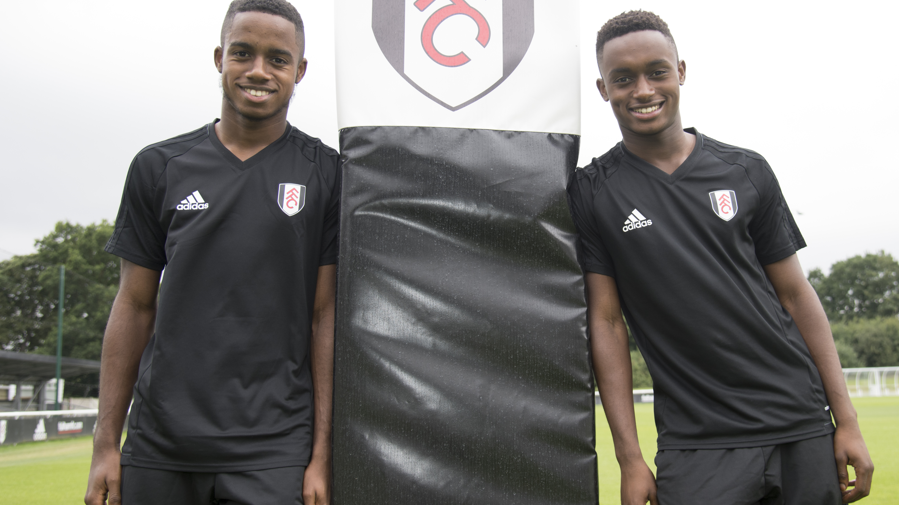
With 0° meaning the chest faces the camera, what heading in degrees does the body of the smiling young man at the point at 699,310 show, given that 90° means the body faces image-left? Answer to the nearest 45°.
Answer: approximately 0°

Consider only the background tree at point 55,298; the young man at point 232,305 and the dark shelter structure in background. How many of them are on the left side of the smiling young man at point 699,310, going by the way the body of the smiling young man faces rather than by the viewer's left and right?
0

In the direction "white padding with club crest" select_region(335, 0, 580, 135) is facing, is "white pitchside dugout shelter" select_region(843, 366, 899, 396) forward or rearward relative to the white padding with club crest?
rearward

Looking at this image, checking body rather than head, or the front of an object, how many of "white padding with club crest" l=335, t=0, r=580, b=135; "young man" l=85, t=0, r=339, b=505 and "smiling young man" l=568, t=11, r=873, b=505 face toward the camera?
3

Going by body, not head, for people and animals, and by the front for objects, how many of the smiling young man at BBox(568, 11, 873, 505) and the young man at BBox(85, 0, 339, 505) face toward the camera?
2

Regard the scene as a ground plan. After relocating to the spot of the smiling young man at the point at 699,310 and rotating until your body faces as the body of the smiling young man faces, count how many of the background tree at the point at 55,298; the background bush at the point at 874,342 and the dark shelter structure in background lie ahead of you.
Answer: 0

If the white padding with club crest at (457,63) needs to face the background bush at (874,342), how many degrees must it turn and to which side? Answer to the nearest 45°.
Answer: approximately 135° to its left

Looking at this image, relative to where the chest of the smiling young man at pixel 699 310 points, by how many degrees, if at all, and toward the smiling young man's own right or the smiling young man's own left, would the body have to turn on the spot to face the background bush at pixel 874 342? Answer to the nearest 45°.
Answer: approximately 180°

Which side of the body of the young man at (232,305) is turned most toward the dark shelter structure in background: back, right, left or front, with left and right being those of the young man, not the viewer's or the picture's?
back

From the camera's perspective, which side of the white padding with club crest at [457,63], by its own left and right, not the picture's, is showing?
front

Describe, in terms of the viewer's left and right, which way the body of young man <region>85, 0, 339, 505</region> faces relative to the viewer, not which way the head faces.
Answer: facing the viewer

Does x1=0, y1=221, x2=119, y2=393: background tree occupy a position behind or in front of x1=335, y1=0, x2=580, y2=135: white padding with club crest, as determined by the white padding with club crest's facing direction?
behind

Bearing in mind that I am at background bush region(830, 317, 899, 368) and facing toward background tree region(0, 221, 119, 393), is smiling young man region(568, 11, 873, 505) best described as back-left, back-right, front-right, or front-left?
front-left

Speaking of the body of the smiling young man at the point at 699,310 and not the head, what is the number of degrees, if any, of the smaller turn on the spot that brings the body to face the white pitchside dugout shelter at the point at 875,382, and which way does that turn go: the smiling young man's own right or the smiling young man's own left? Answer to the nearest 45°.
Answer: approximately 180°

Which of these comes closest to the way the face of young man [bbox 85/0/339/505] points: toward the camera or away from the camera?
toward the camera

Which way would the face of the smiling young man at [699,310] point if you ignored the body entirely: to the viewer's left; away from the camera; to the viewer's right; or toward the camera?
toward the camera

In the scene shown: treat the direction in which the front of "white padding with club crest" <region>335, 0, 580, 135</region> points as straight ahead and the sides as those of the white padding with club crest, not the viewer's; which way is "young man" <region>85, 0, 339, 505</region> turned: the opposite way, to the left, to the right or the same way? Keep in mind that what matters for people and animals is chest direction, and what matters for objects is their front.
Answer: the same way

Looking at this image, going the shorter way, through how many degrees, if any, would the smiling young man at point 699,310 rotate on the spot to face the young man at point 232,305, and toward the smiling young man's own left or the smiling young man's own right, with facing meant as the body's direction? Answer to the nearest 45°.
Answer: approximately 45° to the smiling young man's own right

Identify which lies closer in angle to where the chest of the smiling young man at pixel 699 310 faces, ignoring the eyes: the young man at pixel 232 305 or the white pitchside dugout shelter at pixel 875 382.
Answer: the young man
